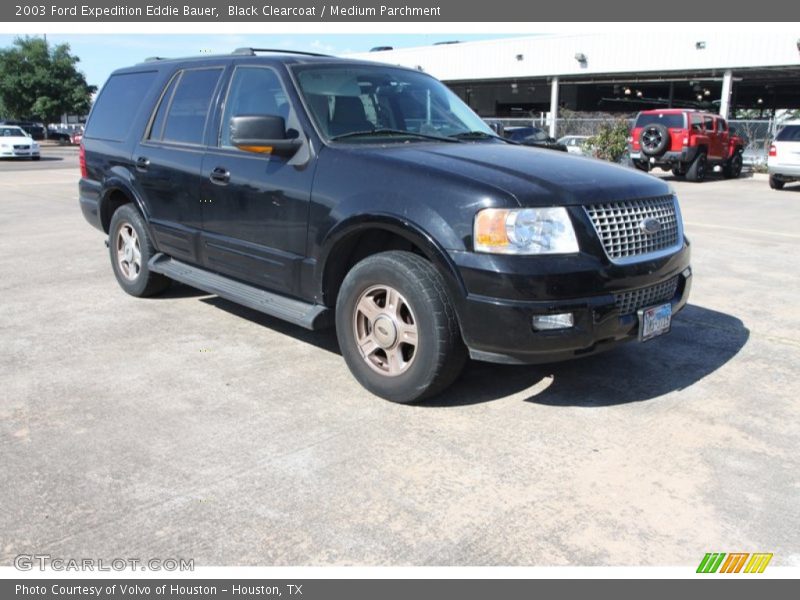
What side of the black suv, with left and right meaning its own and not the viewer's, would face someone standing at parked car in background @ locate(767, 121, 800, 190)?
left

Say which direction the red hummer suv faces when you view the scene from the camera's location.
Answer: facing away from the viewer and to the right of the viewer

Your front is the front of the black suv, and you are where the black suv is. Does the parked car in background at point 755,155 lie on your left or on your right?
on your left

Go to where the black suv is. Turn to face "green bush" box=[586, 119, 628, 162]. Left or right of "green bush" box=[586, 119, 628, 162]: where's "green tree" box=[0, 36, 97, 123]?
left

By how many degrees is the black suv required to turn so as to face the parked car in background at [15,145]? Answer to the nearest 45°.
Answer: approximately 180°

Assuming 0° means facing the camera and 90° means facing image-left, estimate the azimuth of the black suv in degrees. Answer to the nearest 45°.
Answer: approximately 315°

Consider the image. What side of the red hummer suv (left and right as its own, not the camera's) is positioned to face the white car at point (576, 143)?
left

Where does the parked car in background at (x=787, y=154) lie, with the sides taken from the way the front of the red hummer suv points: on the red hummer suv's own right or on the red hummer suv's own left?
on the red hummer suv's own right

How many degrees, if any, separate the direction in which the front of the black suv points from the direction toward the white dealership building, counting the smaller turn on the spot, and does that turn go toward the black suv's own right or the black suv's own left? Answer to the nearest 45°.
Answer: approximately 135° to the black suv's own left

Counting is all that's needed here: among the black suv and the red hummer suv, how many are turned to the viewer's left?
0

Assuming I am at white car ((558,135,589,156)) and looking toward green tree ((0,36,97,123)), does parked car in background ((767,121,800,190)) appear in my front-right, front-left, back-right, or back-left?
back-left

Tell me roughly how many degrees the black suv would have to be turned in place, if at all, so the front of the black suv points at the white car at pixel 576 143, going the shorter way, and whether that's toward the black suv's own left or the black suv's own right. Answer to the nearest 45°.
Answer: approximately 135° to the black suv's own left
